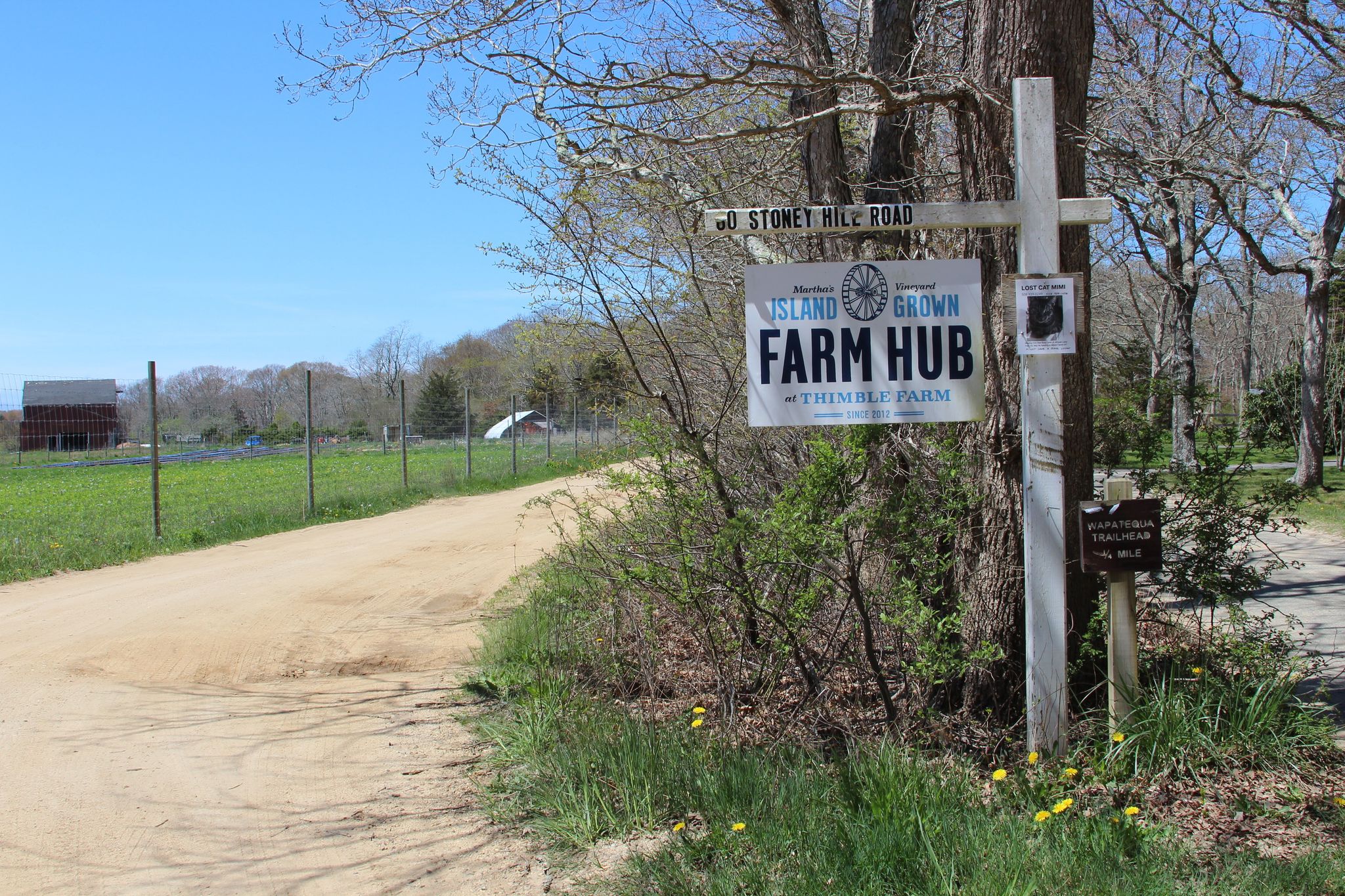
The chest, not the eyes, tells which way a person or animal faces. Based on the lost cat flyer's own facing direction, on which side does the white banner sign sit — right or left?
on its right

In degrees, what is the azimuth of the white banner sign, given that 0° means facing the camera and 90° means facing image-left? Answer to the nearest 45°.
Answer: approximately 0°

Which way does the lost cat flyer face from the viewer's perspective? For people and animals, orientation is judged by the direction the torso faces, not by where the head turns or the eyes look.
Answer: toward the camera

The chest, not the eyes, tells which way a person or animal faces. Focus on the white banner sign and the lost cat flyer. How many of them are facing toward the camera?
2

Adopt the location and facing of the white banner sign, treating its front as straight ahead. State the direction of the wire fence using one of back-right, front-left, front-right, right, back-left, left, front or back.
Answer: back-right

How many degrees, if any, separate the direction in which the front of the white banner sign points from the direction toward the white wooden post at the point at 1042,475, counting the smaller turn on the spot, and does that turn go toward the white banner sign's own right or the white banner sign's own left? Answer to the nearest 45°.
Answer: approximately 90° to the white banner sign's own left

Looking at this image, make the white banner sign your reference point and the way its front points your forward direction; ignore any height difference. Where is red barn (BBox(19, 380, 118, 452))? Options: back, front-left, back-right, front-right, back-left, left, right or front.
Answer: back-right

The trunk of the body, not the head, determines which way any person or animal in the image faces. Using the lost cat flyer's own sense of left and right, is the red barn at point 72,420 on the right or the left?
on its right
